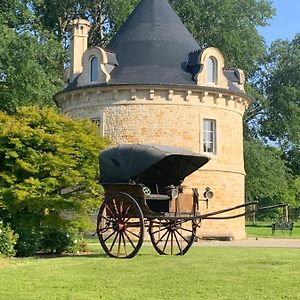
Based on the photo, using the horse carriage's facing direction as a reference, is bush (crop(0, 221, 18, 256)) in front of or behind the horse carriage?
behind

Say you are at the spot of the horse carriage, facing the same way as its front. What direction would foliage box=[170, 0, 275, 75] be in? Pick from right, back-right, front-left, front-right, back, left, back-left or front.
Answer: back-left

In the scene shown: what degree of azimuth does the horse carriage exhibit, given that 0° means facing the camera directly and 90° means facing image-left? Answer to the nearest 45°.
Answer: approximately 315°

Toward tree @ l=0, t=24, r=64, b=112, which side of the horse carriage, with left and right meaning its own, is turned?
back

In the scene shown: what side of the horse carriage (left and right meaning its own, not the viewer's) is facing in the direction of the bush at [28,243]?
back

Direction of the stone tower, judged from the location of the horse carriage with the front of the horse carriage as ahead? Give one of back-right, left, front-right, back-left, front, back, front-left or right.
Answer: back-left

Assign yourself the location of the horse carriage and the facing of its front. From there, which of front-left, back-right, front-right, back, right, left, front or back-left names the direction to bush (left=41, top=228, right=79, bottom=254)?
back

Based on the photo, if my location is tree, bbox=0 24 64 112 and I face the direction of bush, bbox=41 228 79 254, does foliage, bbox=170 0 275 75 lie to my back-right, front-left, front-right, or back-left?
back-left

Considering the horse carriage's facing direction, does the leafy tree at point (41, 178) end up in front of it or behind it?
behind
